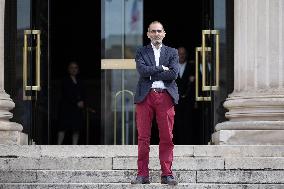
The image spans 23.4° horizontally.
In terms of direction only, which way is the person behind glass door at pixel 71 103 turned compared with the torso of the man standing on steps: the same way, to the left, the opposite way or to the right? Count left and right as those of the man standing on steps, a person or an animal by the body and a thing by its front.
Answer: the same way

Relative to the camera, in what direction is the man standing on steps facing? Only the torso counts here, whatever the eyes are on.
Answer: toward the camera

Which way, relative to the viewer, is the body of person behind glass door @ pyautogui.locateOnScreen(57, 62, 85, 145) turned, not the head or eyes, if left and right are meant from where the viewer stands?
facing the viewer

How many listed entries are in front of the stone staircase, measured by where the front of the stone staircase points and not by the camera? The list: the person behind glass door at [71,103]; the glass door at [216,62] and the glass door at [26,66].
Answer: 0

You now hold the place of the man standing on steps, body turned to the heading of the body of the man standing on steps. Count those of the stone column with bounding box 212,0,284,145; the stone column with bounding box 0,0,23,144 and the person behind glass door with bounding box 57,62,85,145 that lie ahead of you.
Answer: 0

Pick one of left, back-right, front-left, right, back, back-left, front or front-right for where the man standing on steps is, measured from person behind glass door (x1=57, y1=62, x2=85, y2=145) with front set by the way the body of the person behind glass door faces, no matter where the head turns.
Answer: front

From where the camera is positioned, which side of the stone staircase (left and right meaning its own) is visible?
front

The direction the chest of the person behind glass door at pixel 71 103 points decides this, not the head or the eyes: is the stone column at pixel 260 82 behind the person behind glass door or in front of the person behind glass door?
in front

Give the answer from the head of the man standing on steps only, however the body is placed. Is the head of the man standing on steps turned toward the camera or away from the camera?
toward the camera

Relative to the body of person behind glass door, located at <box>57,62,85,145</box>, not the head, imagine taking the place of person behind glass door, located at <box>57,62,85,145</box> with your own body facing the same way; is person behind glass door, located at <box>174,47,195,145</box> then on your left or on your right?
on your left

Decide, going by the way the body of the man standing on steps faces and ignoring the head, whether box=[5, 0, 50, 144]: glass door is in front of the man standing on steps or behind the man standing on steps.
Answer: behind

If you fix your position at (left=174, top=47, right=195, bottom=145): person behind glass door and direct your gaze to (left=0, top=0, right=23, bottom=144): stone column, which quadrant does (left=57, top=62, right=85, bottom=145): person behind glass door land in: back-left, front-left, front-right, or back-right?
front-right
